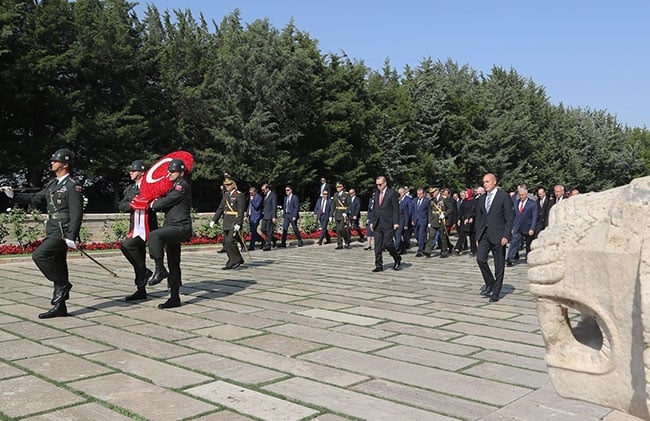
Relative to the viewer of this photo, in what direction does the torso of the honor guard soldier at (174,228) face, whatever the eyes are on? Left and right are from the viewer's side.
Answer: facing to the left of the viewer

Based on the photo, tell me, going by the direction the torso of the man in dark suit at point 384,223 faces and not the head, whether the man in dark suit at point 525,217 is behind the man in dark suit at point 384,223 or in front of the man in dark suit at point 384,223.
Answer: behind

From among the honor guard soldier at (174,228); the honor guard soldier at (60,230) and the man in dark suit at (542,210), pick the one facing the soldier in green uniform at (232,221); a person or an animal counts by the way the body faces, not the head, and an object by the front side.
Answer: the man in dark suit

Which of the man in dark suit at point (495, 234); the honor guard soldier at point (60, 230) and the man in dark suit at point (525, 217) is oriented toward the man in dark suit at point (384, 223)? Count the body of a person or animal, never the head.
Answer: the man in dark suit at point (525, 217)

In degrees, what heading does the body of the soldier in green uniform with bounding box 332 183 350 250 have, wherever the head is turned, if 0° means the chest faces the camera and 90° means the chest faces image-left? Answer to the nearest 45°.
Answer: approximately 45°

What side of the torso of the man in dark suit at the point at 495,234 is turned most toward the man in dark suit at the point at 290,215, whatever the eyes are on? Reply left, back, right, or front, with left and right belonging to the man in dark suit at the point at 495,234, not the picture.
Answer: right

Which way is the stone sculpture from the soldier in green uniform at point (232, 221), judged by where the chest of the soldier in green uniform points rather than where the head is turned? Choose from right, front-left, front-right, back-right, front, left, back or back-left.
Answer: front-left

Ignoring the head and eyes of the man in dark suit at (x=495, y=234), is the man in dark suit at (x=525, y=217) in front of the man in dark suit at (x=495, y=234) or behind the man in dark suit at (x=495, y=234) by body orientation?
behind
